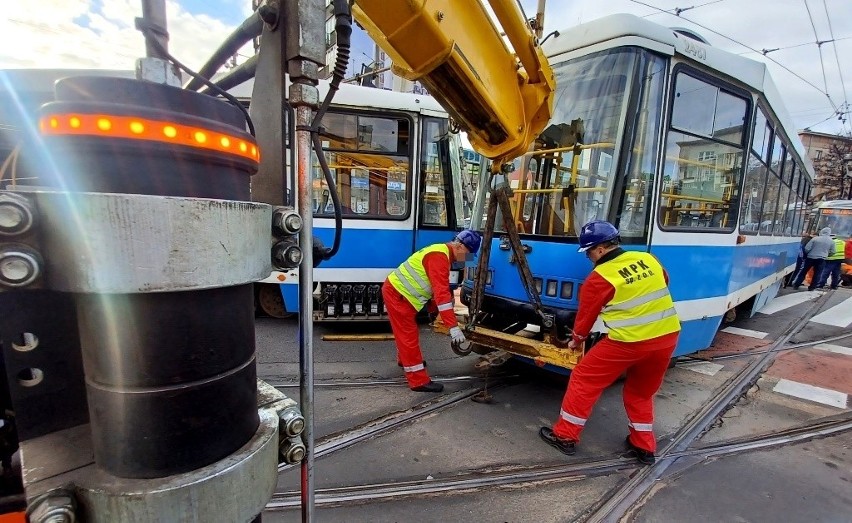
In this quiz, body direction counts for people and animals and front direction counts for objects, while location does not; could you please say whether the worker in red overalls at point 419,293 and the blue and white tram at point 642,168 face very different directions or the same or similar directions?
very different directions

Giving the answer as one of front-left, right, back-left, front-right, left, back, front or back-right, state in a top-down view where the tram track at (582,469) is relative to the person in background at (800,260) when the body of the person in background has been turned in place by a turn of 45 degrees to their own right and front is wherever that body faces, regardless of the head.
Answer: front-right

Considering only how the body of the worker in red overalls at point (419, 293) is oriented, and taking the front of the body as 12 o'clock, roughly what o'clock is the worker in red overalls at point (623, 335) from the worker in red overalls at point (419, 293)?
the worker in red overalls at point (623, 335) is roughly at 1 o'clock from the worker in red overalls at point (419, 293).

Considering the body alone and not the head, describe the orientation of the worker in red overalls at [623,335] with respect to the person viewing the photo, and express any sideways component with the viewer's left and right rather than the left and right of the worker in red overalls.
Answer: facing away from the viewer and to the left of the viewer

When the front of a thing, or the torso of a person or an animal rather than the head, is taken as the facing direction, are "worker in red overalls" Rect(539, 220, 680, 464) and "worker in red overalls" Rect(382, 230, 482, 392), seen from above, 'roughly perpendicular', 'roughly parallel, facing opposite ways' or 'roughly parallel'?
roughly perpendicular

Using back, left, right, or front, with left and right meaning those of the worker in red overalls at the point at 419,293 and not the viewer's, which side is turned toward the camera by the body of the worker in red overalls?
right

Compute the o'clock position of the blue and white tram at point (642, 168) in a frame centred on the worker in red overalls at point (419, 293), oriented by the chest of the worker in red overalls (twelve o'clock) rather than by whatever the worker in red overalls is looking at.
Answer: The blue and white tram is roughly at 12 o'clock from the worker in red overalls.

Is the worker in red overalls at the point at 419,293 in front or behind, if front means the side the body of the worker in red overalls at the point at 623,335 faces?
in front

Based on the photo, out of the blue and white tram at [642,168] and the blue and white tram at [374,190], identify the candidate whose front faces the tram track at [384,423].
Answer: the blue and white tram at [642,168]

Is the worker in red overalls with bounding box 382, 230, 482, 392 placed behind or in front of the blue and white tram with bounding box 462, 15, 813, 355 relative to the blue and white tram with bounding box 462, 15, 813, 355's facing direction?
in front

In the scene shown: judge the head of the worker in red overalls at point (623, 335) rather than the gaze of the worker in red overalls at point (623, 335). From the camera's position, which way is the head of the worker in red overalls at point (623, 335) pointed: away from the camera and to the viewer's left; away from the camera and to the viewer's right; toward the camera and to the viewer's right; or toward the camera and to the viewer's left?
away from the camera and to the viewer's left

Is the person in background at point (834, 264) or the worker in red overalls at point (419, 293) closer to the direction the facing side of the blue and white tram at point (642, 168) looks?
the worker in red overalls

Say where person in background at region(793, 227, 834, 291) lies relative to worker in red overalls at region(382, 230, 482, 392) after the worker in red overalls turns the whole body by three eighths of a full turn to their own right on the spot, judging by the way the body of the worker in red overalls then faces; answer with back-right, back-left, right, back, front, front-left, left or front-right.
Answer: back

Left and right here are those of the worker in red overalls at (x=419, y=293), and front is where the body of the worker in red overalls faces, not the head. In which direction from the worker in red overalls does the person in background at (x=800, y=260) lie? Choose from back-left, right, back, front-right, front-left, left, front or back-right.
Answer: front-left
